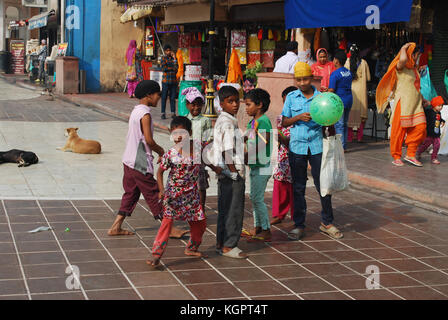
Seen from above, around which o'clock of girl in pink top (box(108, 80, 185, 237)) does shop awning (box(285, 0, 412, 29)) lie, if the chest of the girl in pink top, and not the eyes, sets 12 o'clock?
The shop awning is roughly at 10 o'clock from the girl in pink top.

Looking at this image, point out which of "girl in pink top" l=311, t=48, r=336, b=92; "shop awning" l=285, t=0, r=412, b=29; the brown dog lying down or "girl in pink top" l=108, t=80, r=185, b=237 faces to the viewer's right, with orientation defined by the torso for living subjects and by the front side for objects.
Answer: "girl in pink top" l=108, t=80, r=185, b=237

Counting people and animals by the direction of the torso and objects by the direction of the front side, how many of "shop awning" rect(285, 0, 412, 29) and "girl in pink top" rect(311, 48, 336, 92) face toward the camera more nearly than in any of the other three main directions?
2

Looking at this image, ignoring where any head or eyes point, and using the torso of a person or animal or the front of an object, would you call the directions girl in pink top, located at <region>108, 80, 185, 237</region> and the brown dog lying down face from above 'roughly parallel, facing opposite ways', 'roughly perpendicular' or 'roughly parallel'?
roughly parallel, facing opposite ways

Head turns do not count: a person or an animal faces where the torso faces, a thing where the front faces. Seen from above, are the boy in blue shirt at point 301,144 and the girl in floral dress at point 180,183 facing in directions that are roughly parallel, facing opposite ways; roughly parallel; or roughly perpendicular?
roughly parallel

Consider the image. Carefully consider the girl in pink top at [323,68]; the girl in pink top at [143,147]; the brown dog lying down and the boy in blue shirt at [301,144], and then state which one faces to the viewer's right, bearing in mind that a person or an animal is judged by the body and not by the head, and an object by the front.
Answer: the girl in pink top at [143,147]

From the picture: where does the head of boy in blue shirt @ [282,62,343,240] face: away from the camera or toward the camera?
toward the camera

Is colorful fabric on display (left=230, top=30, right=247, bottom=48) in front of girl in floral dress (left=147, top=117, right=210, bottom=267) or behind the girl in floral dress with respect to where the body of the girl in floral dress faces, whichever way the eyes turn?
behind

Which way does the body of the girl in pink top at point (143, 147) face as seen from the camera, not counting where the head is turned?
to the viewer's right

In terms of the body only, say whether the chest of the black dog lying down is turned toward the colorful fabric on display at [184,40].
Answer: no

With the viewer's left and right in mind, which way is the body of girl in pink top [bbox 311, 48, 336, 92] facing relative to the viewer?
facing the viewer

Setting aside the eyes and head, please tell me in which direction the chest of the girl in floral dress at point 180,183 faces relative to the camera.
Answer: toward the camera

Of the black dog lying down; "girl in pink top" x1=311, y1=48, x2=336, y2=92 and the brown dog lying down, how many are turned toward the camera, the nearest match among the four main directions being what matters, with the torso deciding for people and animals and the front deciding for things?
1

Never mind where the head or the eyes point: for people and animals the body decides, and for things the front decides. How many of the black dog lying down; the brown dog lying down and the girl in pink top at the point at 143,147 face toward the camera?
0
